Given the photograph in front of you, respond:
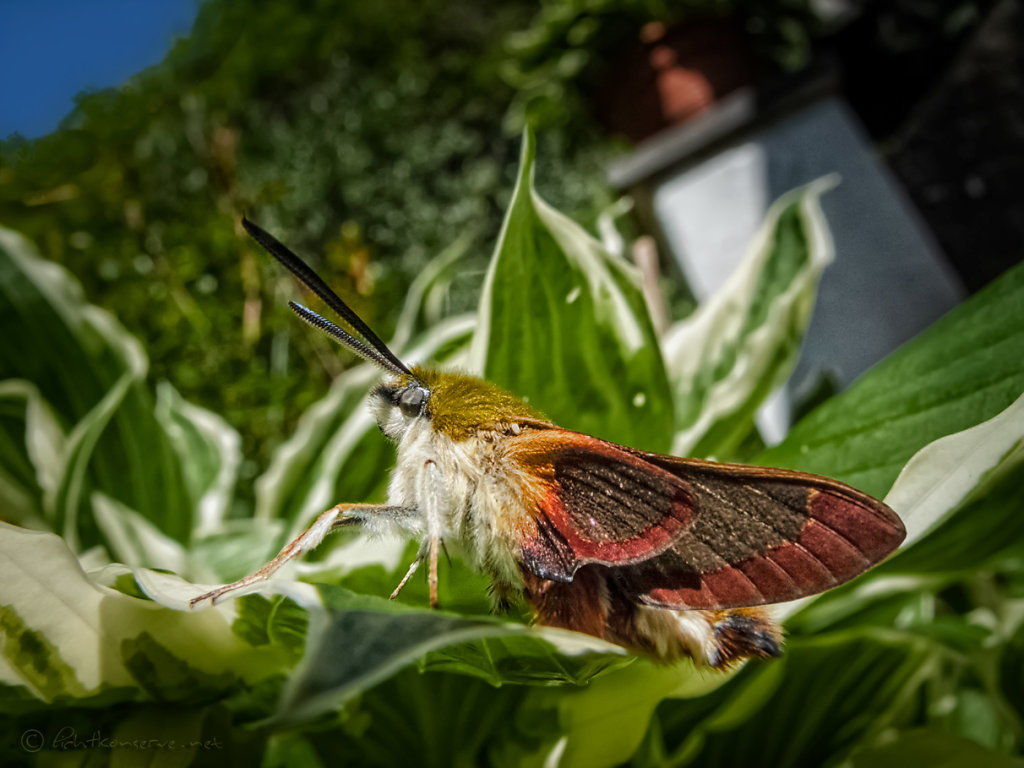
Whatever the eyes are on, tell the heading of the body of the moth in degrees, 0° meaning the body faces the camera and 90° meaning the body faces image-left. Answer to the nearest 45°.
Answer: approximately 90°
